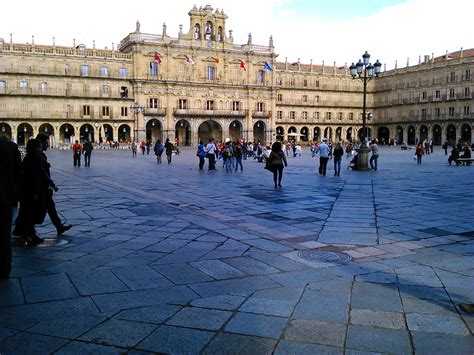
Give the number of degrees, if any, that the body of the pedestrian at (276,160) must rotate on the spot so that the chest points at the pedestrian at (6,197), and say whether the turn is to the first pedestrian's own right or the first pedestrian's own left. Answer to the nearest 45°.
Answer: approximately 180°

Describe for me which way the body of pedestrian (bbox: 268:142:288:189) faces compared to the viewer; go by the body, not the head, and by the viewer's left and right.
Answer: facing away from the viewer
